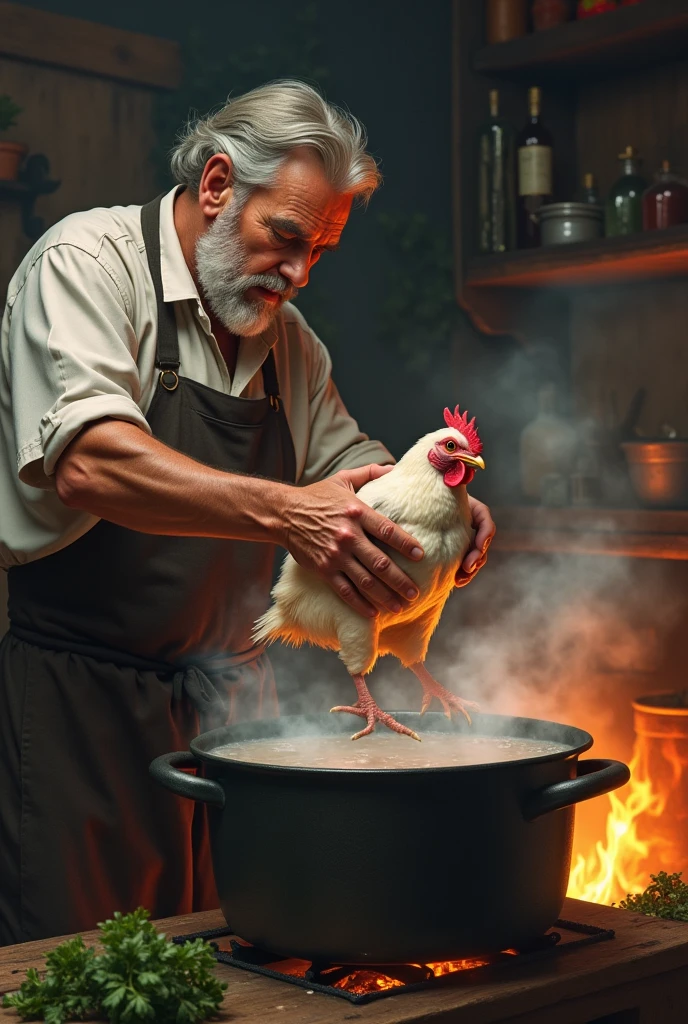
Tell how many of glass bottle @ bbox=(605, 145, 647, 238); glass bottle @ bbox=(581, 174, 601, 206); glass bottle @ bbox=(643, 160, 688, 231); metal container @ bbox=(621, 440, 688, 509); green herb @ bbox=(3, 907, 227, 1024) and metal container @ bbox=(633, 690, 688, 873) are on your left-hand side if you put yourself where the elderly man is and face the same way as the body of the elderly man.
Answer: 5

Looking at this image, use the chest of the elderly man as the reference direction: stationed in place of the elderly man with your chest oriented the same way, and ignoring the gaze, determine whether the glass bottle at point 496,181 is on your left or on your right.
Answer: on your left

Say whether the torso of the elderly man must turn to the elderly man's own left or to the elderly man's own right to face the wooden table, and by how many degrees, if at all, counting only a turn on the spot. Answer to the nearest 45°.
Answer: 0° — they already face it

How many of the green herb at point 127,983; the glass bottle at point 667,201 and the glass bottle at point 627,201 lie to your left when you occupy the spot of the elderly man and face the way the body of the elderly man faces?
2

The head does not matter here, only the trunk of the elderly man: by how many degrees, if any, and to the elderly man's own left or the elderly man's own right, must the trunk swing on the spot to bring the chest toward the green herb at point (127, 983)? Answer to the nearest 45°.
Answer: approximately 45° to the elderly man's own right

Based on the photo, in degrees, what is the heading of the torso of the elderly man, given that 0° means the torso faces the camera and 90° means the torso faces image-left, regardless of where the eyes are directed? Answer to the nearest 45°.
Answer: approximately 315°

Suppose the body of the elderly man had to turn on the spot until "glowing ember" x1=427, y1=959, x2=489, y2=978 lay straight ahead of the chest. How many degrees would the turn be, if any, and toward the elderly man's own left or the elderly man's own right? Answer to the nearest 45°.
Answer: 0° — they already face it

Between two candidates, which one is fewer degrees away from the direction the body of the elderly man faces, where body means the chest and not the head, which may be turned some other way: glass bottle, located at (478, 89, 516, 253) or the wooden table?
the wooden table

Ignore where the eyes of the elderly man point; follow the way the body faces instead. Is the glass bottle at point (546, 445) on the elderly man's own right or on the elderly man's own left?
on the elderly man's own left
